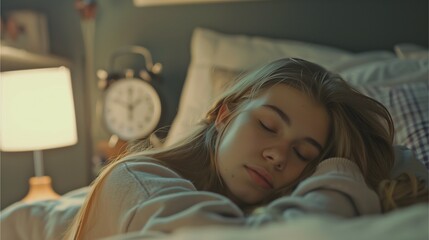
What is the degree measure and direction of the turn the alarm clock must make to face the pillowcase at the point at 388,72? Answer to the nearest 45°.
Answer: approximately 45° to its left

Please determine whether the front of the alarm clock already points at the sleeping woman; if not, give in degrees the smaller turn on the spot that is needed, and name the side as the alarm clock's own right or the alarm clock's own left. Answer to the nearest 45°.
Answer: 0° — it already faces them

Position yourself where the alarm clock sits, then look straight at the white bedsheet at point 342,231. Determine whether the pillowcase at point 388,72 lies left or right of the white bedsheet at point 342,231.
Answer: left

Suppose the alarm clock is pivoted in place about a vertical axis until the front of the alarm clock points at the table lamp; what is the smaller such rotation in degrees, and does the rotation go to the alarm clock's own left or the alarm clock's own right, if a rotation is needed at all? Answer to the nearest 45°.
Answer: approximately 45° to the alarm clock's own right

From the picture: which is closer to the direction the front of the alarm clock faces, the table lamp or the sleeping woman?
the sleeping woman

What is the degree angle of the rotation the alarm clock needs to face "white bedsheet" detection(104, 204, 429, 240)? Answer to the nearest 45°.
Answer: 0° — it already faces it

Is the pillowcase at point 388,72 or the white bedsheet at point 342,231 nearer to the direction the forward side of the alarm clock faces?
the white bedsheet

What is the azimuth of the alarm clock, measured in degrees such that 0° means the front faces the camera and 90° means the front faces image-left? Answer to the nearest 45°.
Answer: approximately 0°

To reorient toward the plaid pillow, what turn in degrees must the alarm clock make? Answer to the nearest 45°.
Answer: approximately 45° to its left
